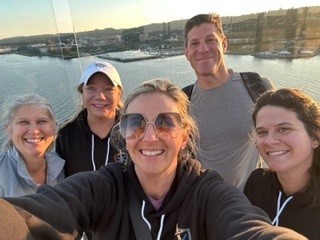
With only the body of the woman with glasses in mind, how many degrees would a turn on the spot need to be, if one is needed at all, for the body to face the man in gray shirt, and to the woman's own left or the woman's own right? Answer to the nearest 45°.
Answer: approximately 135° to the woman's own left

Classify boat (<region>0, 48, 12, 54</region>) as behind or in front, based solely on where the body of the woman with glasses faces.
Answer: behind

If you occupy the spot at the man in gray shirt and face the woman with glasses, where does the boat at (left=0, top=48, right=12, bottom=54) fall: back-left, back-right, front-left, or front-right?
back-right

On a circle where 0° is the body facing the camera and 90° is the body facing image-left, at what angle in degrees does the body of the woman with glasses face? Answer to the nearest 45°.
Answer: approximately 0°
